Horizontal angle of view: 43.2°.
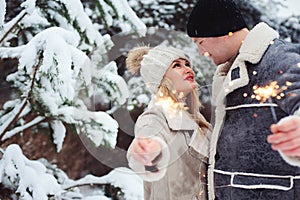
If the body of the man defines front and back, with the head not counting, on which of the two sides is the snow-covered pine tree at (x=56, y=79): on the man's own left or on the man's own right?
on the man's own right

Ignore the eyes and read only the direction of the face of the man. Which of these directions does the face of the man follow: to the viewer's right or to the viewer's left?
to the viewer's left

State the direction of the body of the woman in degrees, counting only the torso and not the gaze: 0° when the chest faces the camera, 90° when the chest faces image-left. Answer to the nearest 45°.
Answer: approximately 315°

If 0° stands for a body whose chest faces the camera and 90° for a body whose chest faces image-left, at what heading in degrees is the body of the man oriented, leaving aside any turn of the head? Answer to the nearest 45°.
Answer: approximately 45°

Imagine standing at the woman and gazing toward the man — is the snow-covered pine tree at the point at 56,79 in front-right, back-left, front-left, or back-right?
back-left
